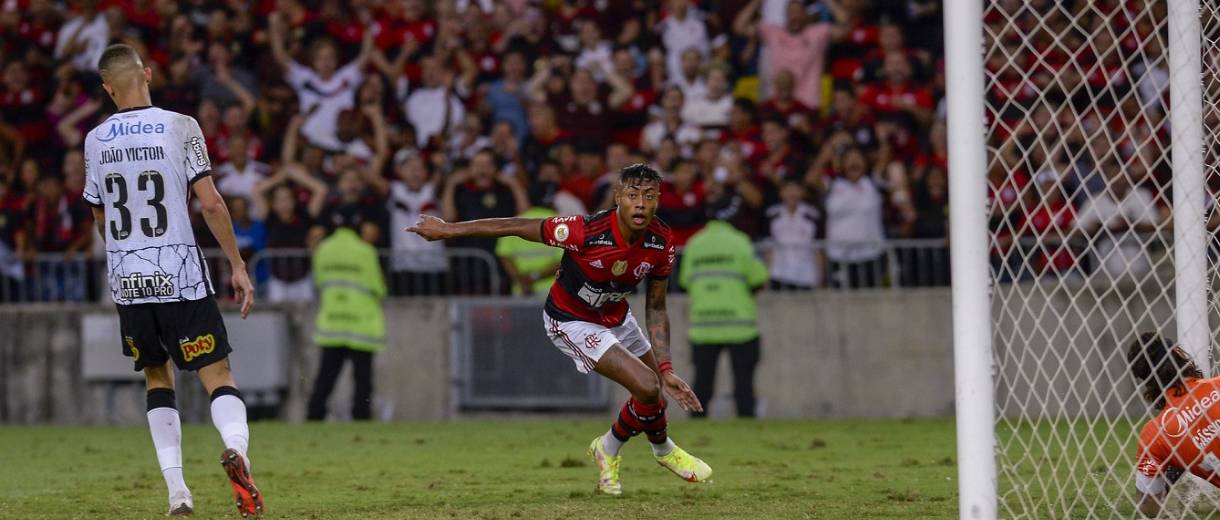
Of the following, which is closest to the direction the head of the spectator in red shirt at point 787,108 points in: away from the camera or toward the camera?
toward the camera

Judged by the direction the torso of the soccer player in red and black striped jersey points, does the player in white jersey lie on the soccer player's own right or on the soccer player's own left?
on the soccer player's own right

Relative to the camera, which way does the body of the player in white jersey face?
away from the camera

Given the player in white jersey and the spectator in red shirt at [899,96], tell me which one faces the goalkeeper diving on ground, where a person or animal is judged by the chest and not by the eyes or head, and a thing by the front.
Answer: the spectator in red shirt

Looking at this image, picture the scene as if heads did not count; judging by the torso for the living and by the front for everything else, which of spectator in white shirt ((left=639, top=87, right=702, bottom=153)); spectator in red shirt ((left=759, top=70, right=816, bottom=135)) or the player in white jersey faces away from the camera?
the player in white jersey

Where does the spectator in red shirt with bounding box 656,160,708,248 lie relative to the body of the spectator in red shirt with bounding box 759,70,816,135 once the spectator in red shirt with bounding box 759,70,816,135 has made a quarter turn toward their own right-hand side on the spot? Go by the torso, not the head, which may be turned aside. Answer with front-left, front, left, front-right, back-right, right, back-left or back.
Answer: front-left

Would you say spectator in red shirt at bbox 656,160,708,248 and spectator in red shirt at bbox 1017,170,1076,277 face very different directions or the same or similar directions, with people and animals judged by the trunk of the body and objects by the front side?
same or similar directions

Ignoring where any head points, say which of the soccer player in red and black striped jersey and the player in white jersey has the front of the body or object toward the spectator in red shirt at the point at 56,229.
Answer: the player in white jersey

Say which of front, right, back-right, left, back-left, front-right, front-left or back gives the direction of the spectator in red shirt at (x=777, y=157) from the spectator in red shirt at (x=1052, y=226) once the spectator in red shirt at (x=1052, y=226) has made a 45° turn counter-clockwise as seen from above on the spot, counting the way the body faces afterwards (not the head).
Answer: back

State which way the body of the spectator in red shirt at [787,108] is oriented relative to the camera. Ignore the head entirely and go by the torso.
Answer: toward the camera

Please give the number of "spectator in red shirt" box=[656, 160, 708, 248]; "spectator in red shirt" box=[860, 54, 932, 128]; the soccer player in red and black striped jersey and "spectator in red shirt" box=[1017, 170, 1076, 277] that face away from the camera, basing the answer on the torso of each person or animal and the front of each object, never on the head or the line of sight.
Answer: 0

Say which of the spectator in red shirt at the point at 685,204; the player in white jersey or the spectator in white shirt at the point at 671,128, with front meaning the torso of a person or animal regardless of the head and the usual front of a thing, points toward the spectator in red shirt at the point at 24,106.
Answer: the player in white jersey

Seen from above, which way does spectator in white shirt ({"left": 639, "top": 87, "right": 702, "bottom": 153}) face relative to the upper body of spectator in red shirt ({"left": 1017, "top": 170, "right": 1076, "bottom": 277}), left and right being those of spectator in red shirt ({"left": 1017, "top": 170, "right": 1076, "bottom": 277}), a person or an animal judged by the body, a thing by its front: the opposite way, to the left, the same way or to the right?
the same way

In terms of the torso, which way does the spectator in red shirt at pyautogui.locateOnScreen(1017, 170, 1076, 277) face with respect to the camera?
toward the camera

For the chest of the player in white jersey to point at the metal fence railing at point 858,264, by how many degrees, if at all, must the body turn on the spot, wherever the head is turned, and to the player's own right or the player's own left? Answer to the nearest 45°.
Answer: approximately 45° to the player's own right
